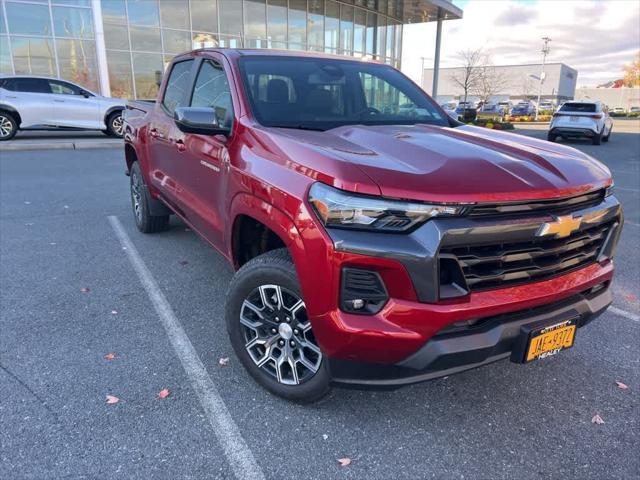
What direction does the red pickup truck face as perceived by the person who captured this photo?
facing the viewer and to the right of the viewer

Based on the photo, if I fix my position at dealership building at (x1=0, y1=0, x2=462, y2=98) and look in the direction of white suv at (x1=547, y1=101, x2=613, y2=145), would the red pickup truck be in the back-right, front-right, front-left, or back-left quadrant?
front-right

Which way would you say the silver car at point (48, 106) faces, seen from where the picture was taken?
facing to the right of the viewer

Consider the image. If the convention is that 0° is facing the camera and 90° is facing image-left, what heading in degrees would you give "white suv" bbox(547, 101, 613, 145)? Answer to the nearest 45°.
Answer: approximately 225°

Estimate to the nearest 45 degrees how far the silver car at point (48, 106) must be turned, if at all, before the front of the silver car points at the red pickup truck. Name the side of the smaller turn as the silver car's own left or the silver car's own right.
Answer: approximately 90° to the silver car's own right

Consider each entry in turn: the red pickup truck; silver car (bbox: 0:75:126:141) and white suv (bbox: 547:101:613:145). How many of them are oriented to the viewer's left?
0

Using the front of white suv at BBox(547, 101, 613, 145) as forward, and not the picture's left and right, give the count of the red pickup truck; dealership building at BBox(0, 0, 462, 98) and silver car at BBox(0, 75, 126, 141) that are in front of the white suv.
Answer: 0

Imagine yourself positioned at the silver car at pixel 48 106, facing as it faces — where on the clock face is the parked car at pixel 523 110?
The parked car is roughly at 11 o'clock from the silver car.

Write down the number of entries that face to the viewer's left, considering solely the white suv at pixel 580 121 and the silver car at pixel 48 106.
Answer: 0

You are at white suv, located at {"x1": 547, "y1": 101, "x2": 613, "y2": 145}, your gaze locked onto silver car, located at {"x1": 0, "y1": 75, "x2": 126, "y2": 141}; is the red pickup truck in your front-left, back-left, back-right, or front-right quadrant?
front-left

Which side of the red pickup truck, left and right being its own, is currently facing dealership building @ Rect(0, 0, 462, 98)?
back

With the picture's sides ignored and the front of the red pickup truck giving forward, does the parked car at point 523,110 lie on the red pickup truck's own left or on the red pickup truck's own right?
on the red pickup truck's own left

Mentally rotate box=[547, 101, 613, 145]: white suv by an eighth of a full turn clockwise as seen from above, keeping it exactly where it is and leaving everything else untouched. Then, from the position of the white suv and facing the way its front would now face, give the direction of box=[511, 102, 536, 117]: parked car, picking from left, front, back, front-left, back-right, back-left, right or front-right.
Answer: left

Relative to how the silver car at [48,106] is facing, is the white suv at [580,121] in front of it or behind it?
in front

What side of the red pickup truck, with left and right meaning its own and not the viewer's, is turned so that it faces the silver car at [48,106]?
back
